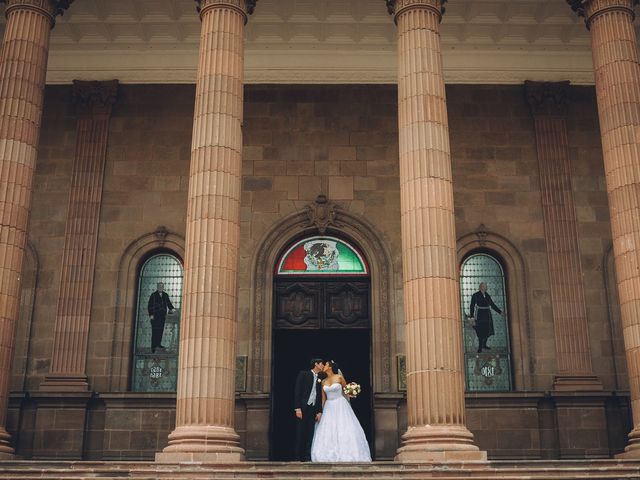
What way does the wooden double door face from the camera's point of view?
toward the camera

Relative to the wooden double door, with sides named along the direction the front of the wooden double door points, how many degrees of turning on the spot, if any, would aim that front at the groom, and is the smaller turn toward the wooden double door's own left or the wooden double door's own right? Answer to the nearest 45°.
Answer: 0° — it already faces them

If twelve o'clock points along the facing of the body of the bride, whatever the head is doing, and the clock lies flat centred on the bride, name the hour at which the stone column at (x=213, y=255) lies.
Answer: The stone column is roughly at 12 o'clock from the bride.

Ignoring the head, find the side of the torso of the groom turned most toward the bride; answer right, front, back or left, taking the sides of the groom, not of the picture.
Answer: front

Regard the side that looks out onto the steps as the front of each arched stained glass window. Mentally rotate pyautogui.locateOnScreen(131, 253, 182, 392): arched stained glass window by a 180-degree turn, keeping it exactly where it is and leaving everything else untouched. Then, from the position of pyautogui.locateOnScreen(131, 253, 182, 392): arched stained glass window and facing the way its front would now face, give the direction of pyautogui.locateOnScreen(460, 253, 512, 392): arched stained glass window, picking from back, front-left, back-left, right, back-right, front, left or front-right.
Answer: right

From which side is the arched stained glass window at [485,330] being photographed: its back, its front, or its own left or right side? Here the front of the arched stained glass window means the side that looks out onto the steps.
front

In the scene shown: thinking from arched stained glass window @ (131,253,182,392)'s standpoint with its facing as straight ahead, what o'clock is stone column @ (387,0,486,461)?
The stone column is roughly at 11 o'clock from the arched stained glass window.

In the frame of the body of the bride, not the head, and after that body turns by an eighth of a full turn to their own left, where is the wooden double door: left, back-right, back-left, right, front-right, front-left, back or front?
back

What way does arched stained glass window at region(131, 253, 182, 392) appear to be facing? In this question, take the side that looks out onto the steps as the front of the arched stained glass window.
toward the camera

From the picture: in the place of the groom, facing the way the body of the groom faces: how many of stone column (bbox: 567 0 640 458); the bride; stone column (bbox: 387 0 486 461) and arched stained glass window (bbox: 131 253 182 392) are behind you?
1

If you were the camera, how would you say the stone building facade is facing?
facing the viewer

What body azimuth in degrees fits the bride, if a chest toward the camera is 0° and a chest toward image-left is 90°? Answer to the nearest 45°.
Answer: approximately 45°
